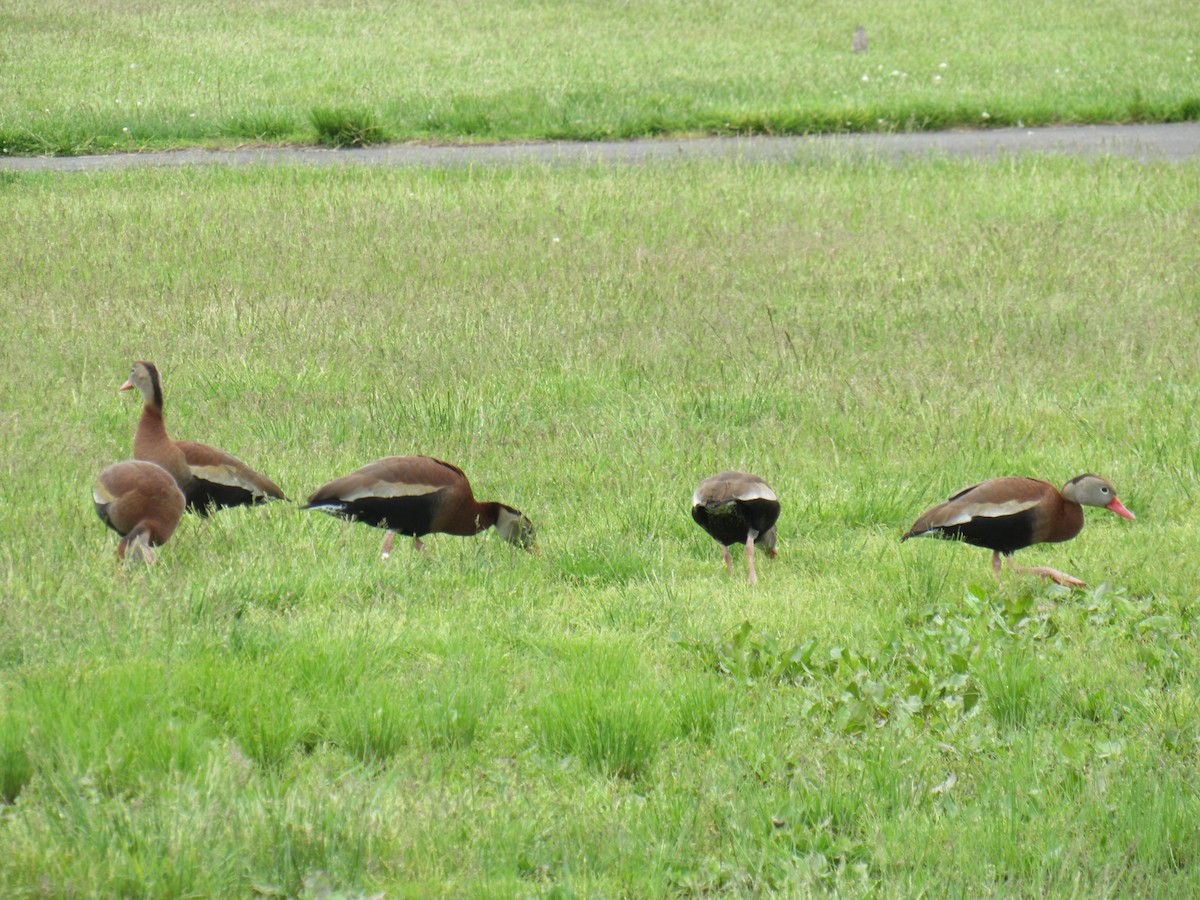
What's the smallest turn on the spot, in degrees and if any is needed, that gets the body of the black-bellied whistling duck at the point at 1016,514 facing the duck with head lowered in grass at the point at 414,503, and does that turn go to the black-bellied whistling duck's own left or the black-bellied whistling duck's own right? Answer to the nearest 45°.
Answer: approximately 180°

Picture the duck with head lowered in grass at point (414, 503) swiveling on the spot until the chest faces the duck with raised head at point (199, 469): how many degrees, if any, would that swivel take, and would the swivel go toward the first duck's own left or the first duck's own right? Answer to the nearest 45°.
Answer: approximately 135° to the first duck's own left

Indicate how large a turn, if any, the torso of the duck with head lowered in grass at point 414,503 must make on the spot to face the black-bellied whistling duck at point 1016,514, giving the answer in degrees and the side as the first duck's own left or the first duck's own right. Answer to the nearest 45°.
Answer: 0° — it already faces it

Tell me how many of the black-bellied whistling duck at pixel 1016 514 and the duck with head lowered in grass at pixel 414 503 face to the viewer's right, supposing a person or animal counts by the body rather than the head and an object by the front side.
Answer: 2

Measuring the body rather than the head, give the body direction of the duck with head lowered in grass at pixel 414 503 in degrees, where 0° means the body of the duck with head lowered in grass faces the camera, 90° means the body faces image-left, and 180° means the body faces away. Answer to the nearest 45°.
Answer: approximately 270°

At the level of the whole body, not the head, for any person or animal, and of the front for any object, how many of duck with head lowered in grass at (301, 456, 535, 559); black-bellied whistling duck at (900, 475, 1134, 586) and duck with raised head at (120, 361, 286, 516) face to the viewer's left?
1

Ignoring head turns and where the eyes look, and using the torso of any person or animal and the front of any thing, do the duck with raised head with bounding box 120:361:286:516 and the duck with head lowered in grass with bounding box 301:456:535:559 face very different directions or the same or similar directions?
very different directions

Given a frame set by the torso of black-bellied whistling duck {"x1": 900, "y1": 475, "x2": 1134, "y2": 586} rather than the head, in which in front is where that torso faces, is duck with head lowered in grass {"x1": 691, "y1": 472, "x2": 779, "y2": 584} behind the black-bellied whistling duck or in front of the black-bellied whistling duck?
behind

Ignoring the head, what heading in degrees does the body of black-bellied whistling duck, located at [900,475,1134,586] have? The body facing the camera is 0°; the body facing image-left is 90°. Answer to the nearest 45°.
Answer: approximately 270°

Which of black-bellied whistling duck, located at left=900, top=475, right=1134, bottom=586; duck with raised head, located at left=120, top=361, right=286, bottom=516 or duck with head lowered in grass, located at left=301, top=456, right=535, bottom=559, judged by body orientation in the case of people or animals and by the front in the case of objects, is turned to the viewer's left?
the duck with raised head

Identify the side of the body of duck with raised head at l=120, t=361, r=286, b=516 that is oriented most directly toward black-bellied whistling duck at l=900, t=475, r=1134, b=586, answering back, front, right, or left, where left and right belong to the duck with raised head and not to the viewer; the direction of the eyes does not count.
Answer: back

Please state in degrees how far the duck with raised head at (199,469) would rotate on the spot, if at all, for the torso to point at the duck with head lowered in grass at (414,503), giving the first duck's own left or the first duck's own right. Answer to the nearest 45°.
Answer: approximately 135° to the first duck's own left

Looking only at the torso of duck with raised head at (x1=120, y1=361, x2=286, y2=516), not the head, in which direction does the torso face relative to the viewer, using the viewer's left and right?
facing to the left of the viewer

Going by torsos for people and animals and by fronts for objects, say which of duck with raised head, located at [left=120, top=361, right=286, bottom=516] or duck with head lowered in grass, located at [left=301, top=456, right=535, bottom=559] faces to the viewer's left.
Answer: the duck with raised head

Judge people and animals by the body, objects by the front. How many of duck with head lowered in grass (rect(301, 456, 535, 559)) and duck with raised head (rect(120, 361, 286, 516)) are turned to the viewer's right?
1

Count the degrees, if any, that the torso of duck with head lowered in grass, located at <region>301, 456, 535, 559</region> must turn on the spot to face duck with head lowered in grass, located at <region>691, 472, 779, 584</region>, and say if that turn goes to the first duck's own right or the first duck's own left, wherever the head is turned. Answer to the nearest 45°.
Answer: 0° — it already faces it

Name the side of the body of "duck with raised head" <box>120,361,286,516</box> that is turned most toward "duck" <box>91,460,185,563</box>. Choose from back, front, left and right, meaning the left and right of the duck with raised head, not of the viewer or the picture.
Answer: left
